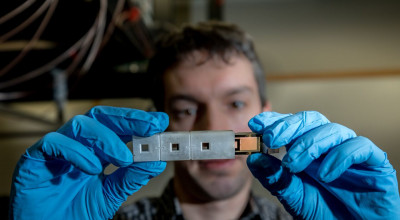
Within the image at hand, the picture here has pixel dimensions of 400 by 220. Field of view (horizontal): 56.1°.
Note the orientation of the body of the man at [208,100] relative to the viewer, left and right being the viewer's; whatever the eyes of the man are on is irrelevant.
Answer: facing the viewer
